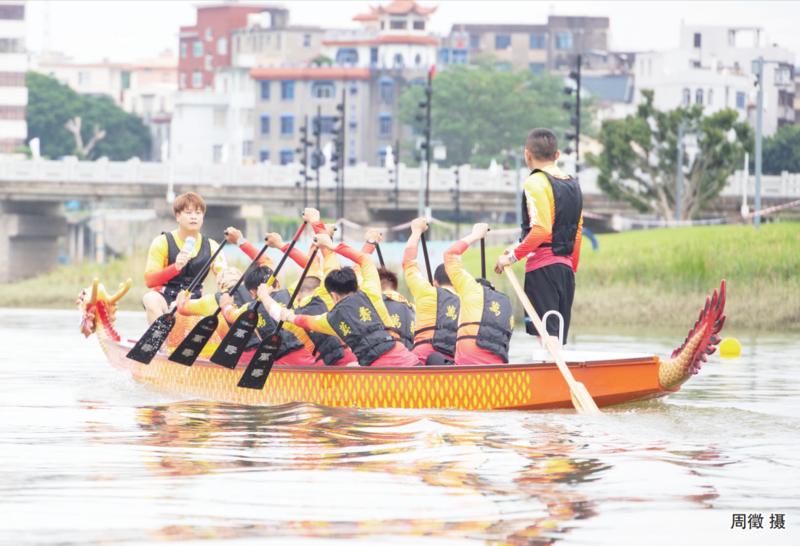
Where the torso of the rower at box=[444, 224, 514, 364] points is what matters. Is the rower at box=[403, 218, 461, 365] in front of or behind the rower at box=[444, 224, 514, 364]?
in front

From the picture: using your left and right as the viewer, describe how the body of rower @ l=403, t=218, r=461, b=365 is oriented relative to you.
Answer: facing away from the viewer and to the left of the viewer

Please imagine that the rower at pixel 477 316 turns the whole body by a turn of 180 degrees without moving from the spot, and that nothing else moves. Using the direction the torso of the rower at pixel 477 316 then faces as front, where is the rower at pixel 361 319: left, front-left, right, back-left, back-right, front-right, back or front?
back-right

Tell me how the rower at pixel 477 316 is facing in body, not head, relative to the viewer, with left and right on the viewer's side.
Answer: facing away from the viewer and to the left of the viewer

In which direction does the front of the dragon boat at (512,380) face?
to the viewer's left

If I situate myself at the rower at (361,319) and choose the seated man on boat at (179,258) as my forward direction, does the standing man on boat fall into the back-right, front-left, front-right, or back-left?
back-right

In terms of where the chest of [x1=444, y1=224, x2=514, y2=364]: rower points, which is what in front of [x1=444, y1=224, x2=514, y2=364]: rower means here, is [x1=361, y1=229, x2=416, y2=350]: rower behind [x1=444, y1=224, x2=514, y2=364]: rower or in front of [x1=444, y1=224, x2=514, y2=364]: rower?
in front

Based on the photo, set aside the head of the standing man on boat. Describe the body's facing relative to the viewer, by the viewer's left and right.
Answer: facing away from the viewer and to the left of the viewer

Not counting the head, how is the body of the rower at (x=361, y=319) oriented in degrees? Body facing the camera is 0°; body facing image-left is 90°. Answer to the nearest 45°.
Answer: approximately 135°

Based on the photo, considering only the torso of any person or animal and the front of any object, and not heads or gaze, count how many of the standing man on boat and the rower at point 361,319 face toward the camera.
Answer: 0

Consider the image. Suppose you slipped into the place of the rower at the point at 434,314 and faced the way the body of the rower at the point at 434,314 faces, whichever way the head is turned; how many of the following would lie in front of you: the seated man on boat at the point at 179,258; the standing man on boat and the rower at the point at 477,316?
1

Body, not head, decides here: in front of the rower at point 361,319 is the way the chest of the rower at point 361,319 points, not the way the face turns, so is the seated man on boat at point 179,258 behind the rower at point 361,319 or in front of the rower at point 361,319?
in front

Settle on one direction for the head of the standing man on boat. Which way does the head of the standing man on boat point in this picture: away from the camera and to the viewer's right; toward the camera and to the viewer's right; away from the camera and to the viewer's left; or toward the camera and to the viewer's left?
away from the camera and to the viewer's left

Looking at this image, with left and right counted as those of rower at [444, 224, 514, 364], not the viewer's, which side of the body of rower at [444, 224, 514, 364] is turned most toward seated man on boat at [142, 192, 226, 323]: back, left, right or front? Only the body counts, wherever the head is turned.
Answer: front
